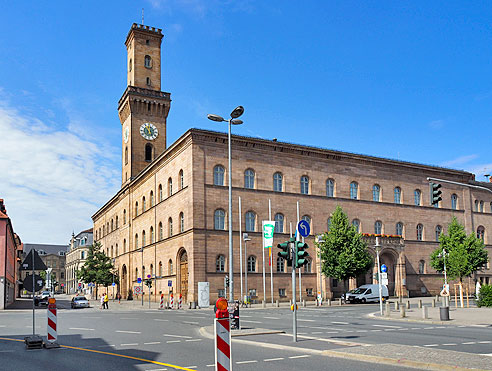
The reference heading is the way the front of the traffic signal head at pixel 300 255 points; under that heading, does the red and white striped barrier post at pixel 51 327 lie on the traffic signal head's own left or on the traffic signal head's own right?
on the traffic signal head's own right

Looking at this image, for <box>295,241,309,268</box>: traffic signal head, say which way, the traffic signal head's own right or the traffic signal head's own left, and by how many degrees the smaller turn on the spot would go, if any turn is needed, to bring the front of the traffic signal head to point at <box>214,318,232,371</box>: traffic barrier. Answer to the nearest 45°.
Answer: approximately 45° to the traffic signal head's own right

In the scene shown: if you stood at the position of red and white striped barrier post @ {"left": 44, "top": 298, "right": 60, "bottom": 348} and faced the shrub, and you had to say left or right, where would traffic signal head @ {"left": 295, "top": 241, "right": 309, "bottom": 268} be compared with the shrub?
right

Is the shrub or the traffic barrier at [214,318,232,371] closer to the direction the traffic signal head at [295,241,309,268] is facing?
the traffic barrier

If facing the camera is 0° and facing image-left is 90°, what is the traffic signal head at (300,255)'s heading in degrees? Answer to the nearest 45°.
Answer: approximately 315°

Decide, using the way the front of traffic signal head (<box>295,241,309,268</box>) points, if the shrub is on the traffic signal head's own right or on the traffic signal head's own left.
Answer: on the traffic signal head's own left

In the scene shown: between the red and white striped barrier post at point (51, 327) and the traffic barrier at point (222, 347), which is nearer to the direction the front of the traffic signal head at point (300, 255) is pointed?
the traffic barrier
